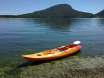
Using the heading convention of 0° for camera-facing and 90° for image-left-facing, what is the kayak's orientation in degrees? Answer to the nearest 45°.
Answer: approximately 45°
